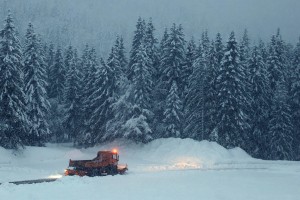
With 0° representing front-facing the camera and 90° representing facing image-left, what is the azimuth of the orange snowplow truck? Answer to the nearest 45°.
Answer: approximately 270°

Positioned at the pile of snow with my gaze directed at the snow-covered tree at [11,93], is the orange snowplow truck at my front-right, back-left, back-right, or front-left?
front-left

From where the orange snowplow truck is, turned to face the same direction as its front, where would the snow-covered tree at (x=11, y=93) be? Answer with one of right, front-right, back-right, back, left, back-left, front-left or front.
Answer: back-left

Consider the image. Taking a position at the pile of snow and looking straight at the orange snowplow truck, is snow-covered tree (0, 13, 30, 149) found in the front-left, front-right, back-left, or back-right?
front-right

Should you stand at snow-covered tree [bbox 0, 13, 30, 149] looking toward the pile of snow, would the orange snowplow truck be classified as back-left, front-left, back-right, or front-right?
front-right

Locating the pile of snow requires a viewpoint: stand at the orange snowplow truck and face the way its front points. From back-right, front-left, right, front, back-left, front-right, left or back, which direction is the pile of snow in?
front-left

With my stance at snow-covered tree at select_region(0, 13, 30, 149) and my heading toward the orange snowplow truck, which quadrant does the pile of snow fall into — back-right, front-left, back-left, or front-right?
front-left

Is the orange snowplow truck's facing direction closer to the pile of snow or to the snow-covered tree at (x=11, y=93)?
the pile of snow
